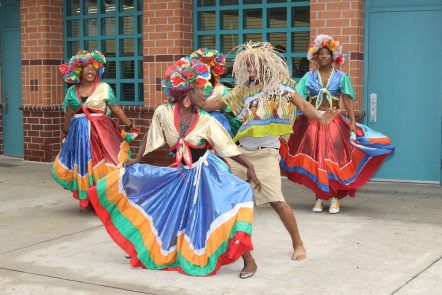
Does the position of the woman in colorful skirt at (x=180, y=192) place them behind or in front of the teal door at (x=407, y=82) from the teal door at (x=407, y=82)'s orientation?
in front

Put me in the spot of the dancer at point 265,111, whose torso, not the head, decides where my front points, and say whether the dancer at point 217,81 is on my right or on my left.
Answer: on my right

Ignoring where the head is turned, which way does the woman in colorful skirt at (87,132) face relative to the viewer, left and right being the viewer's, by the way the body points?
facing the viewer

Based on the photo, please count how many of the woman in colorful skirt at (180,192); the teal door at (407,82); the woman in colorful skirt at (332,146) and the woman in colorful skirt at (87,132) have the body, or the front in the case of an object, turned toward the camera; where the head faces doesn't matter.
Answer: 4

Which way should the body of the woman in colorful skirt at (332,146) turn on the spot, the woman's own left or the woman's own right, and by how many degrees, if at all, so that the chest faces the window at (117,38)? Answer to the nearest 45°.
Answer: approximately 135° to the woman's own right

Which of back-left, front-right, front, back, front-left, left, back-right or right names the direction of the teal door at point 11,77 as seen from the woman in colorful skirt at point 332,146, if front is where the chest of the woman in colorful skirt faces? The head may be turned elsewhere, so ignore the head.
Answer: back-right

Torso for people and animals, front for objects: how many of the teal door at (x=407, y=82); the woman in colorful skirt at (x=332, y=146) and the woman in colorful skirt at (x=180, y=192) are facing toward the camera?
3

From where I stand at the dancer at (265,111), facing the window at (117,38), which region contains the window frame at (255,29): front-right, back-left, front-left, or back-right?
front-right

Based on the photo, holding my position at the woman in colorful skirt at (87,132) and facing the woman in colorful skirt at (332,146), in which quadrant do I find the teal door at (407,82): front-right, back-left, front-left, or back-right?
front-left

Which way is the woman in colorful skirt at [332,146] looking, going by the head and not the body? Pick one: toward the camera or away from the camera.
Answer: toward the camera

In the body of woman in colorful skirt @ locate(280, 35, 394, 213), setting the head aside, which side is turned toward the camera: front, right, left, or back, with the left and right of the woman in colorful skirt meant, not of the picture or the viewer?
front

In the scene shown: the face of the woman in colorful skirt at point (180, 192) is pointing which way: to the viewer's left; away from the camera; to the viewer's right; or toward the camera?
to the viewer's right
